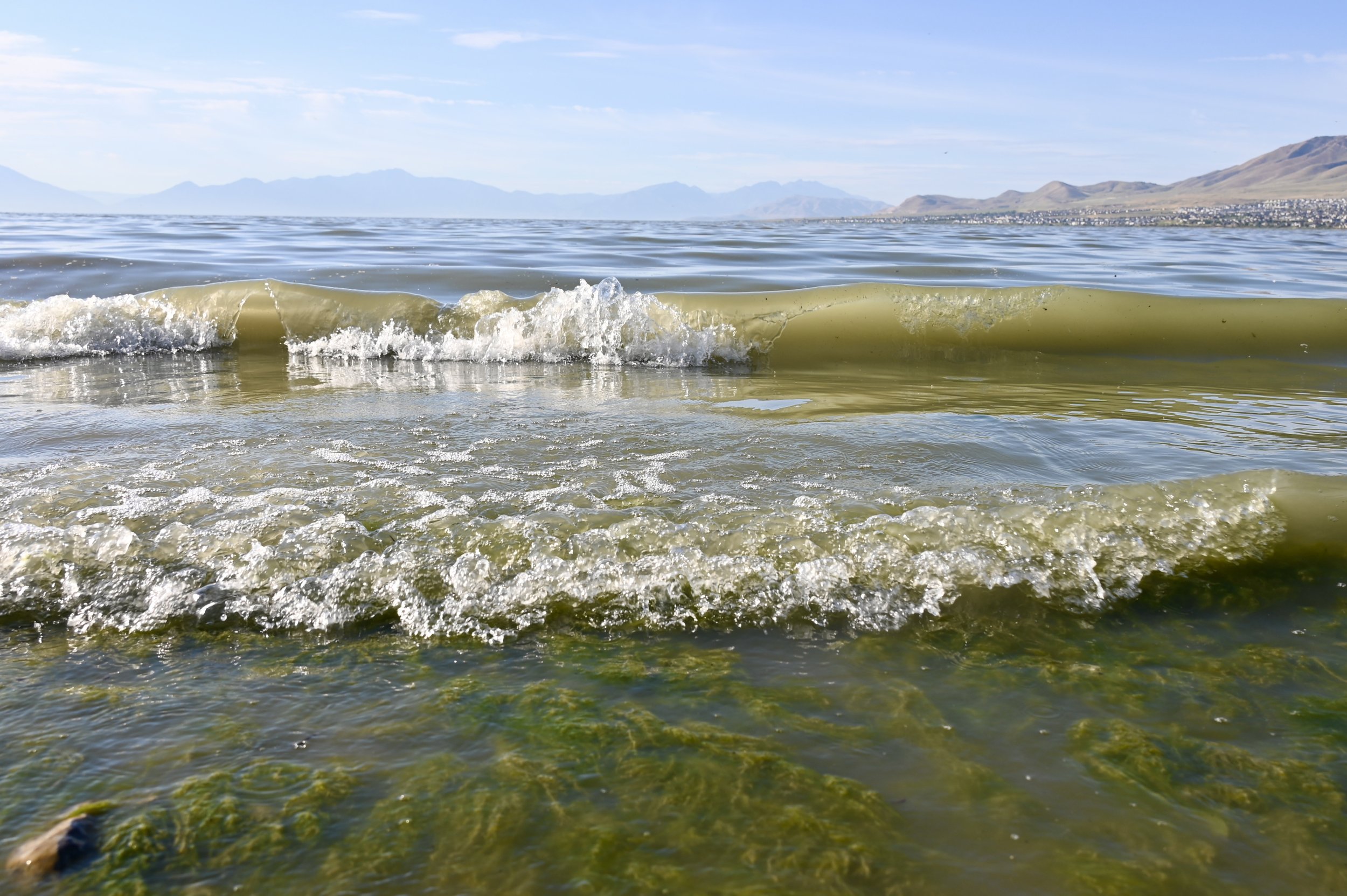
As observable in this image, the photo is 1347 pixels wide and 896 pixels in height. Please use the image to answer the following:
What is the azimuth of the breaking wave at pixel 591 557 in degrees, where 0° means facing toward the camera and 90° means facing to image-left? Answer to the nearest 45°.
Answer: approximately 0°

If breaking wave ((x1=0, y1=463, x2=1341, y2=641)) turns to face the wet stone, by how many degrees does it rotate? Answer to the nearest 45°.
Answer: approximately 45° to its right

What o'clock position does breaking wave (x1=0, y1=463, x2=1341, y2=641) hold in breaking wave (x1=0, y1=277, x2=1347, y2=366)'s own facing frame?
breaking wave (x1=0, y1=463, x2=1341, y2=641) is roughly at 12 o'clock from breaking wave (x1=0, y1=277, x2=1347, y2=366).

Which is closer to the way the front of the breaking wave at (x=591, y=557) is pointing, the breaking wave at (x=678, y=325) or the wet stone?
the wet stone

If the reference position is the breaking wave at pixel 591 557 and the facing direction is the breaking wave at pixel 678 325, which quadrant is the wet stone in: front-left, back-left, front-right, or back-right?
back-left

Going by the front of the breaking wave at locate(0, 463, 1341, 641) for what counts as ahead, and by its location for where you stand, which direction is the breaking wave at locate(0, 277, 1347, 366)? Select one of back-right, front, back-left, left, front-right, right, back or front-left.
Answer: back

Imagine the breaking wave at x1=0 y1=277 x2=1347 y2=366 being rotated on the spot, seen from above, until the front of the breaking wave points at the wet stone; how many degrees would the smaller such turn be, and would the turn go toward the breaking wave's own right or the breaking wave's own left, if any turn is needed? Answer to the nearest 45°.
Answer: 0° — it already faces it

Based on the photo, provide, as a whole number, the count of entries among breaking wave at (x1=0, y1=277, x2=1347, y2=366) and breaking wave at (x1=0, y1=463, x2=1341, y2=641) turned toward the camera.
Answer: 2
